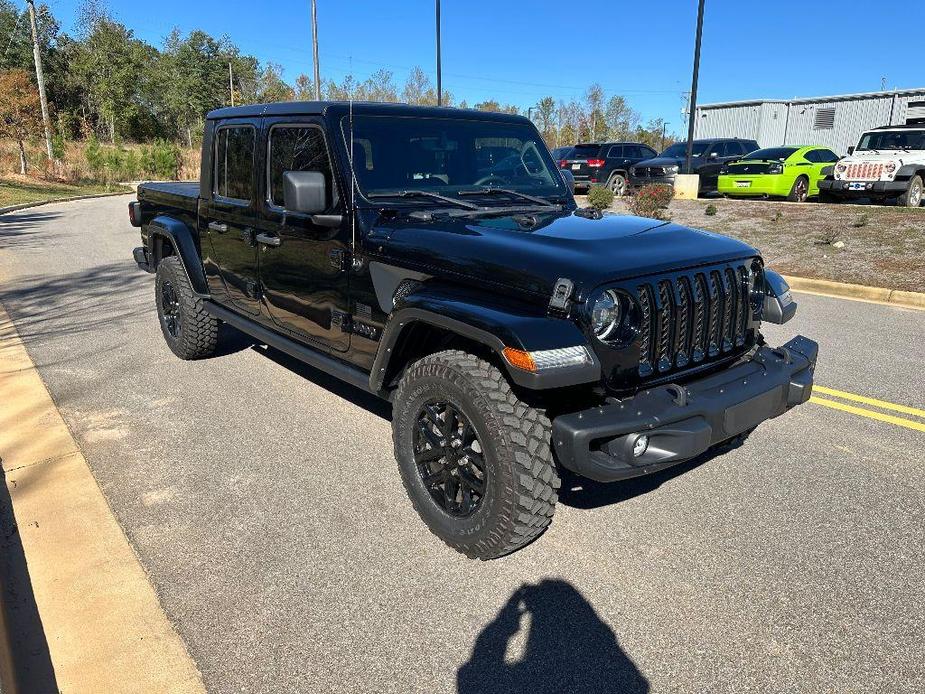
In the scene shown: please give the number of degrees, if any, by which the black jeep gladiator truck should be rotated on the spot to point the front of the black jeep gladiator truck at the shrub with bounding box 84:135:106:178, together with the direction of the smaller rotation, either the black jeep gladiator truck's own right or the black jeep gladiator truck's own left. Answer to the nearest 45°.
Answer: approximately 180°

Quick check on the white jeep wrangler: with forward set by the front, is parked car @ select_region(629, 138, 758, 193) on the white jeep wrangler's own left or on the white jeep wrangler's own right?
on the white jeep wrangler's own right

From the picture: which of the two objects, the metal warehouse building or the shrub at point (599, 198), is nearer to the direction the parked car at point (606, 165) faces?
the metal warehouse building

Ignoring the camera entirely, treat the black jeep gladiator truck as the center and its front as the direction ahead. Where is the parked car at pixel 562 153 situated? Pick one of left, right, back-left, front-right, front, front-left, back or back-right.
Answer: back-left

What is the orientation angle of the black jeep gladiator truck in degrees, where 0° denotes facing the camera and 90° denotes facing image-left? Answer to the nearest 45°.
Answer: approximately 315°

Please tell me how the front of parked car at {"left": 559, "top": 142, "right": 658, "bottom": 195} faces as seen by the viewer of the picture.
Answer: facing away from the viewer and to the right of the viewer

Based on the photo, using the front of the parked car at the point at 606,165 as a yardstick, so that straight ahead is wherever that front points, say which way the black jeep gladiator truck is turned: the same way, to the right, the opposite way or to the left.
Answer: to the right

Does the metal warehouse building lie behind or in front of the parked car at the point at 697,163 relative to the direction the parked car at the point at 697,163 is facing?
behind
